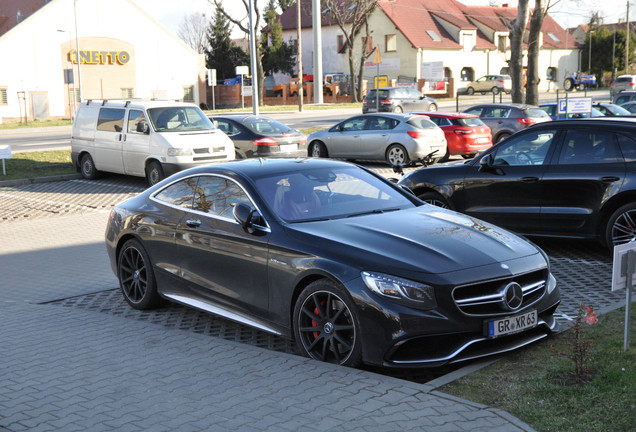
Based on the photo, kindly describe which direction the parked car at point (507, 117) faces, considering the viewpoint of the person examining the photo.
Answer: facing away from the viewer and to the left of the viewer

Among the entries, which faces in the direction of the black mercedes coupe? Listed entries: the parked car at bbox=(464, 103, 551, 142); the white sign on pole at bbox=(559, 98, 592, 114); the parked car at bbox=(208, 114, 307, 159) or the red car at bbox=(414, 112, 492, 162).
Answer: the white sign on pole

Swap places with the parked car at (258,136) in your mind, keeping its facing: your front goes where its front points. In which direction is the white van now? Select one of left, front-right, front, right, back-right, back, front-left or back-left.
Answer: left

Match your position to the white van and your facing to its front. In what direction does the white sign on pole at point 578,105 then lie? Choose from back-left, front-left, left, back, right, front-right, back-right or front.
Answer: front-left

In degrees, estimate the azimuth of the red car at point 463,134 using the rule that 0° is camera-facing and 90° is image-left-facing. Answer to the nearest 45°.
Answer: approximately 135°

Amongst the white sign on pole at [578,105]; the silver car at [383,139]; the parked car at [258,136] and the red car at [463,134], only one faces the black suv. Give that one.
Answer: the white sign on pole

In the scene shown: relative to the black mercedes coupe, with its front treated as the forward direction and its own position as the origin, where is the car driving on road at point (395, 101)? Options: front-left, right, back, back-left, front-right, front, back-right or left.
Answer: back-left

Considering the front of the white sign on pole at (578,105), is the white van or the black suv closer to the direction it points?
the black suv

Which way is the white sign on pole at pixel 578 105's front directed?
toward the camera
